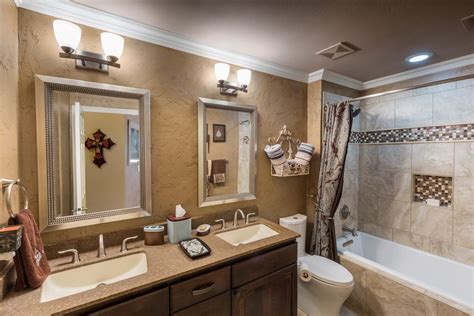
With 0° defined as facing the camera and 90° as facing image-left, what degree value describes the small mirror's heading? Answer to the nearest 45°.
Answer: approximately 315°

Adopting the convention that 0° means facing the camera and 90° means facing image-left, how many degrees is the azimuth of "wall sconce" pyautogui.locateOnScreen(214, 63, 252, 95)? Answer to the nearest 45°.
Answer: approximately 315°

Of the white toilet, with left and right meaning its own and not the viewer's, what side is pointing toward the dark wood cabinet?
right

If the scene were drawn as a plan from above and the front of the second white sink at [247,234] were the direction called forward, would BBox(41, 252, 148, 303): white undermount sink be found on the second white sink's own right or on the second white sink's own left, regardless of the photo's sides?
on the second white sink's own right

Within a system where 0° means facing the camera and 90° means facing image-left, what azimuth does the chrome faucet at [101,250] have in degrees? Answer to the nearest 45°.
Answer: approximately 0°

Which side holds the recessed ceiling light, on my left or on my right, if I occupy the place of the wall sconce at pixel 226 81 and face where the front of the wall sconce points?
on my left
